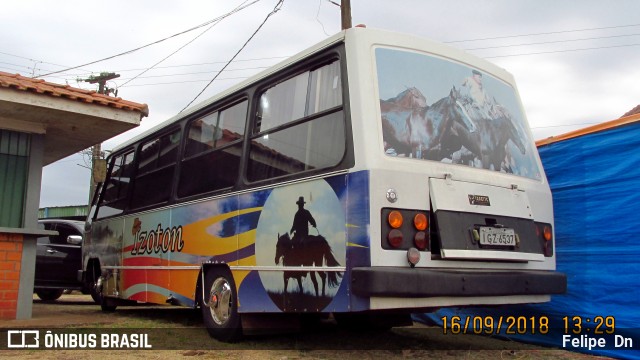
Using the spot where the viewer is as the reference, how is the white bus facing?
facing away from the viewer and to the left of the viewer

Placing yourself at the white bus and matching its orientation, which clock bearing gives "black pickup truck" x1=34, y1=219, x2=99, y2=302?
The black pickup truck is roughly at 12 o'clock from the white bus.

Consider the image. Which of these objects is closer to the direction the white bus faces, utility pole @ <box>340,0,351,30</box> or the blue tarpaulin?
the utility pole

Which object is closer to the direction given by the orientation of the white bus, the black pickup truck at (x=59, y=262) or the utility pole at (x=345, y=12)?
the black pickup truck

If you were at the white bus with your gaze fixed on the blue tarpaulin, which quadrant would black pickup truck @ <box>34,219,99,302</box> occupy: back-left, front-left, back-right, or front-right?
back-left

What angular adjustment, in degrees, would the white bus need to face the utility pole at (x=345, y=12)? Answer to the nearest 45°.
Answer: approximately 45° to its right

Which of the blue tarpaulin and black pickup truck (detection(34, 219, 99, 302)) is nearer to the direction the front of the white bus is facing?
the black pickup truck
